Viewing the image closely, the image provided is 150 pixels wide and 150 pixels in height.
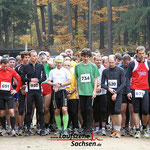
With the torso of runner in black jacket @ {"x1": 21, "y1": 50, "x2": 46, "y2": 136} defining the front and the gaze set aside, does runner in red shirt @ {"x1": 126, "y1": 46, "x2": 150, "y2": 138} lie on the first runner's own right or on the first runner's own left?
on the first runner's own left

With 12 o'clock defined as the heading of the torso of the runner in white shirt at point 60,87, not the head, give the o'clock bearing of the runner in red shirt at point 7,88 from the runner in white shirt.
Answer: The runner in red shirt is roughly at 3 o'clock from the runner in white shirt.

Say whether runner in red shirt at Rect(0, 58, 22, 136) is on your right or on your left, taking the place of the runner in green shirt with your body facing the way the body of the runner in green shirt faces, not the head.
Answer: on your right

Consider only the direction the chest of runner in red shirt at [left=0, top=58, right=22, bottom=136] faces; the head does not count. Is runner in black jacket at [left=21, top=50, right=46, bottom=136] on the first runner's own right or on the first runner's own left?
on the first runner's own left

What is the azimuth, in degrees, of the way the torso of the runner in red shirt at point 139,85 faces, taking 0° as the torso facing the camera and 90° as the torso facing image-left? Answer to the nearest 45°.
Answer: approximately 0°

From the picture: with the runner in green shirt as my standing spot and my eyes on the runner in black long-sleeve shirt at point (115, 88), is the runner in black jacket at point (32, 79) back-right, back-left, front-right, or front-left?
back-left

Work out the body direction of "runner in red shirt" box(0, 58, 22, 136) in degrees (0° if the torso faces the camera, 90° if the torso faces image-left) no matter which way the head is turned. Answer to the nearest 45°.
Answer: approximately 0°

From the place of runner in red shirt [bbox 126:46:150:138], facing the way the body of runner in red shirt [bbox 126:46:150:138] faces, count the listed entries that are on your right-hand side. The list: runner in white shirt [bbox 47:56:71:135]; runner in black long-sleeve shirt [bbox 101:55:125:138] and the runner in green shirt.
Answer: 3

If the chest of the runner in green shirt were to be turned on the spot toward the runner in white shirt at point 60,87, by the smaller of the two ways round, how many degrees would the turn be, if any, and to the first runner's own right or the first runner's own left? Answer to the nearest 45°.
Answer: approximately 90° to the first runner's own right
